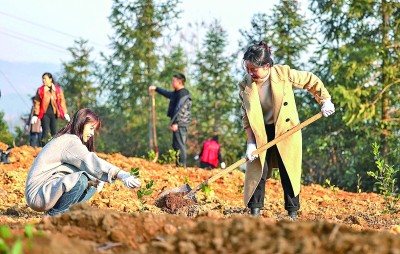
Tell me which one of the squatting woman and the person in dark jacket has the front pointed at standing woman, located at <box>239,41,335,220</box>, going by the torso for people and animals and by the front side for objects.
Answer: the squatting woman

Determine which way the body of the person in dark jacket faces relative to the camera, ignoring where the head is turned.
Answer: to the viewer's left

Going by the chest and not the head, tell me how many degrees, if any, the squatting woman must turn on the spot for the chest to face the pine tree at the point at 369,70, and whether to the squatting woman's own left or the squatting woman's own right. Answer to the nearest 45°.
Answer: approximately 45° to the squatting woman's own left

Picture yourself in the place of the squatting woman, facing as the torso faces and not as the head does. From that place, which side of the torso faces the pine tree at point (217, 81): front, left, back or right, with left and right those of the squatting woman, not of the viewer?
left

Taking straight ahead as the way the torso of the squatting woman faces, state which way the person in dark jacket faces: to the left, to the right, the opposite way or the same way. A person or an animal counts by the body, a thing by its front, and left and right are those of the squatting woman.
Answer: the opposite way

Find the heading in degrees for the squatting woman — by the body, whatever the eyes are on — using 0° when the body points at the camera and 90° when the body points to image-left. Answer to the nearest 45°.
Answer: approximately 270°

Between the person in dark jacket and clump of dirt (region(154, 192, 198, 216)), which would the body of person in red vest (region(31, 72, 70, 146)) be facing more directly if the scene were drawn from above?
the clump of dirt

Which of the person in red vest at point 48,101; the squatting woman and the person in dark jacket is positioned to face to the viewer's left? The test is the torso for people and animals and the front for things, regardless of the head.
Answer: the person in dark jacket

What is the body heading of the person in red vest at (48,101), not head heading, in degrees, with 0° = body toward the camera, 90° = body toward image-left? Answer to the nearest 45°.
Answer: approximately 0°

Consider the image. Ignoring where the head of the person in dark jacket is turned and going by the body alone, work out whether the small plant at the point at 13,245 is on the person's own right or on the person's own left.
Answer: on the person's own left
